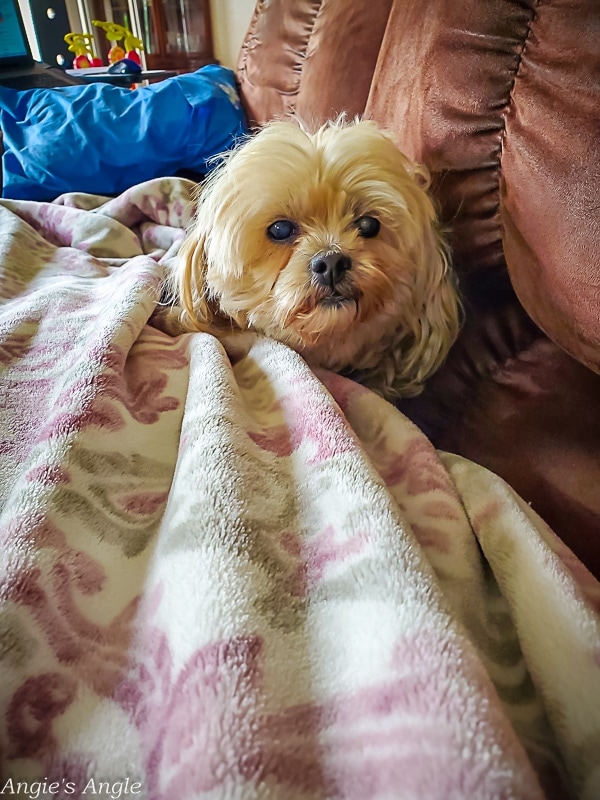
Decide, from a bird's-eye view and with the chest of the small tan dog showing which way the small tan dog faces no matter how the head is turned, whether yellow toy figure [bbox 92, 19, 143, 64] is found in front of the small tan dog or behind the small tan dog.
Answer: behind

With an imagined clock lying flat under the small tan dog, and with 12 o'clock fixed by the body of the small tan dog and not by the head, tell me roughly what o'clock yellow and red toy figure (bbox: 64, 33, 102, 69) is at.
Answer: The yellow and red toy figure is roughly at 5 o'clock from the small tan dog.

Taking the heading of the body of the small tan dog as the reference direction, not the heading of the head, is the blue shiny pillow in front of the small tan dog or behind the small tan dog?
behind

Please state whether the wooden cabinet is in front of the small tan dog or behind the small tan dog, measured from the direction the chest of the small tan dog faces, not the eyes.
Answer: behind

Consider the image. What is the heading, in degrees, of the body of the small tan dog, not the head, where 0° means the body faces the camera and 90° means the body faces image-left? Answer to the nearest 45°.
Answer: approximately 0°
